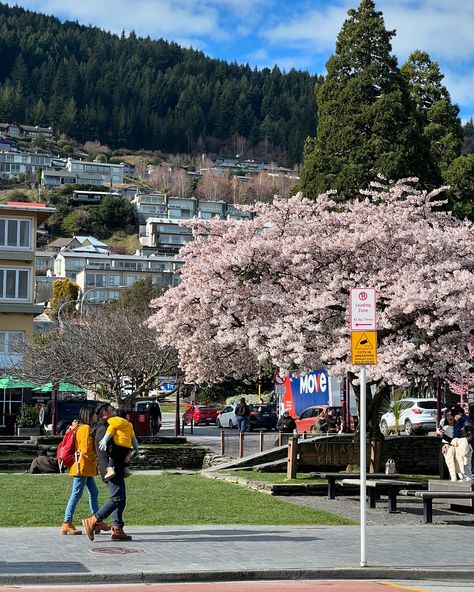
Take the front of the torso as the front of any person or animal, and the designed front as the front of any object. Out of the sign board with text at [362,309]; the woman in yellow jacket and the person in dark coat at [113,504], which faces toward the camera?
the sign board with text

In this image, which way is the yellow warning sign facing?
toward the camera

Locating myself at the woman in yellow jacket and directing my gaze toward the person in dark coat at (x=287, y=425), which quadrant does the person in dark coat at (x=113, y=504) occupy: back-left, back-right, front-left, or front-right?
back-right

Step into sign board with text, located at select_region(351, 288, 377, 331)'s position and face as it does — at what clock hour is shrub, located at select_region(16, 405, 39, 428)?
The shrub is roughly at 5 o'clock from the sign board with text.

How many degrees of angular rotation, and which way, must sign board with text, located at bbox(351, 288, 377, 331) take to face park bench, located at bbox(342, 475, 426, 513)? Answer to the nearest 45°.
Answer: approximately 180°

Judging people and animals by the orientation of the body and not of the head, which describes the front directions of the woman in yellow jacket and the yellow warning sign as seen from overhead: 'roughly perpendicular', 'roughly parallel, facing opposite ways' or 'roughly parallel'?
roughly perpendicular

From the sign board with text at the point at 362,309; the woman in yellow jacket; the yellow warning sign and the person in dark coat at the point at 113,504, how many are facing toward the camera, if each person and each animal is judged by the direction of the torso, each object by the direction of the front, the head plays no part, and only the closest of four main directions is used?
2

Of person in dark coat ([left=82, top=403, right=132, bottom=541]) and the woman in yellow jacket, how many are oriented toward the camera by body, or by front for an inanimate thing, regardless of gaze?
0

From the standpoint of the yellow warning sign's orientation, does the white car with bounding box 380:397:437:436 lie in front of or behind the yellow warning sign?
behind
